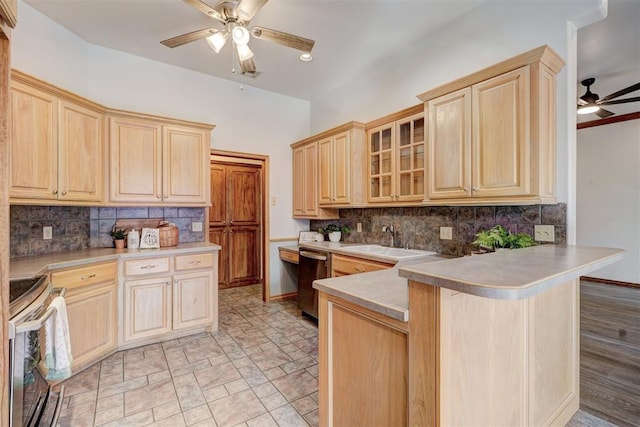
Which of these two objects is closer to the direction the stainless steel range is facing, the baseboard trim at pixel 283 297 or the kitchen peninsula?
the kitchen peninsula

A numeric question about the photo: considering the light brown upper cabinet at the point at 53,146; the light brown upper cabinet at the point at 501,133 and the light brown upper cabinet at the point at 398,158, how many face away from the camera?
0

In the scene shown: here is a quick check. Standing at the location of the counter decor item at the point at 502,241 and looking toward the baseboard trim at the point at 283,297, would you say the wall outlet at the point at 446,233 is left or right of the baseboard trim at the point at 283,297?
right

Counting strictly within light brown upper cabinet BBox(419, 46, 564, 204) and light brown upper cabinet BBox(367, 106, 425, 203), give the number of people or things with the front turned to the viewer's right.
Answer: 0

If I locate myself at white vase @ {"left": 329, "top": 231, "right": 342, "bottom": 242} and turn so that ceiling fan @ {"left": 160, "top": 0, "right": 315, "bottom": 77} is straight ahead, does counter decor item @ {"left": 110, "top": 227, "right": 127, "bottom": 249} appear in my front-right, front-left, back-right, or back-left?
front-right

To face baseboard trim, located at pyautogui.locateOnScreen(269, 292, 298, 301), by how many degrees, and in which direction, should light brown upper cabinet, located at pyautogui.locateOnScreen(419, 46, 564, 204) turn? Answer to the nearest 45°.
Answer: approximately 45° to its right

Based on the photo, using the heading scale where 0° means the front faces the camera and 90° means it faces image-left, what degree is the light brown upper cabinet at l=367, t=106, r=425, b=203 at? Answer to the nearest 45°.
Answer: approximately 45°

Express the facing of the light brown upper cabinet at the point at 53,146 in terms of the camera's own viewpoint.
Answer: facing the viewer and to the right of the viewer
